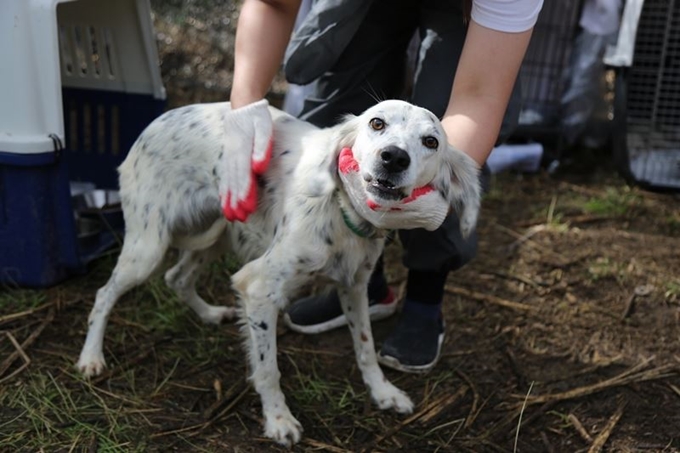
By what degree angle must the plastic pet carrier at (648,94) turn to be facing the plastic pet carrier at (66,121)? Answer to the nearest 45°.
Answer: approximately 45° to its right

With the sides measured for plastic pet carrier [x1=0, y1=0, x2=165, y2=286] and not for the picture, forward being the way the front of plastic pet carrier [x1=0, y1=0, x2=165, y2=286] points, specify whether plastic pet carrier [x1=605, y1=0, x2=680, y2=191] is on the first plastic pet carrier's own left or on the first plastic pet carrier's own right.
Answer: on the first plastic pet carrier's own left

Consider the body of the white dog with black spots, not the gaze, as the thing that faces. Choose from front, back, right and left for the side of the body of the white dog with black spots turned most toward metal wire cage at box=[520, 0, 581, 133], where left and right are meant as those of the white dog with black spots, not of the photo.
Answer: left

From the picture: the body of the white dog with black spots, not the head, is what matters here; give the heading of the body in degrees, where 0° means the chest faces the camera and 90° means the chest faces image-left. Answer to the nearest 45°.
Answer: approximately 315°
